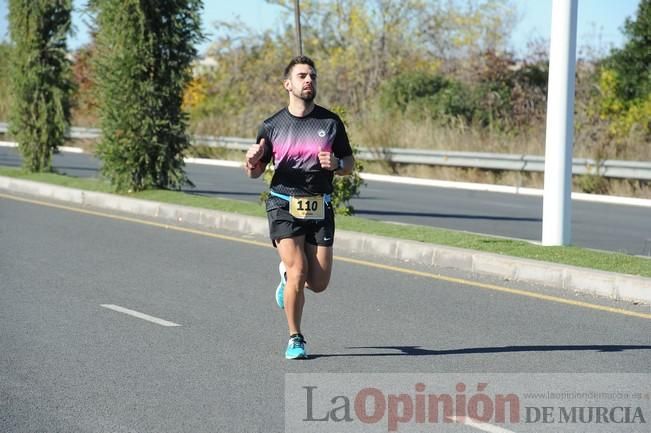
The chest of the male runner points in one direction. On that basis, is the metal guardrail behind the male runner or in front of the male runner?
behind

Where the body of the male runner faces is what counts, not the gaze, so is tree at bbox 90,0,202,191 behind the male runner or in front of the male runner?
behind

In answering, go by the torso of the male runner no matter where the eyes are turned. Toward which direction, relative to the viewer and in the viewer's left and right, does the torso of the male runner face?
facing the viewer

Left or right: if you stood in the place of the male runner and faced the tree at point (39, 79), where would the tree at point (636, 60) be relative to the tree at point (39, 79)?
right

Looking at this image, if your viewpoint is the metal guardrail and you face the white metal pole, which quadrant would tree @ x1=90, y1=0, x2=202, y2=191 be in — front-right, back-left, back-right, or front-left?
front-right

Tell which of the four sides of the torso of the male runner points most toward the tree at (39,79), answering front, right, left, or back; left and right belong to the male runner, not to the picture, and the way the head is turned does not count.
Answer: back

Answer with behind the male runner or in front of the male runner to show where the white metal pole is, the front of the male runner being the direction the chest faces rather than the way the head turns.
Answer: behind
